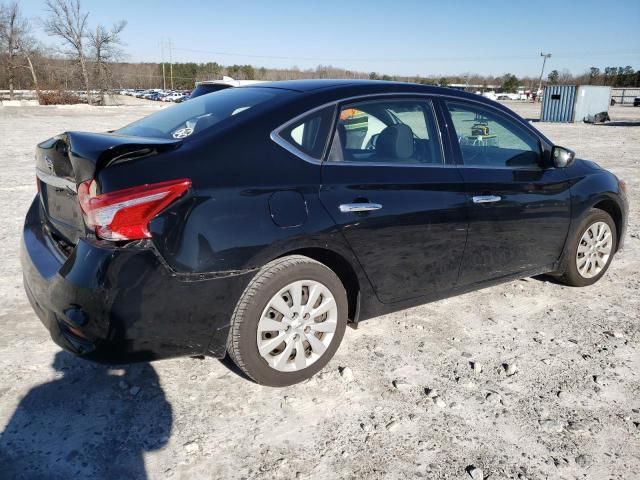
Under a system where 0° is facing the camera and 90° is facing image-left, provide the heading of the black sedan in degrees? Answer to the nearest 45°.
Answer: approximately 225°
